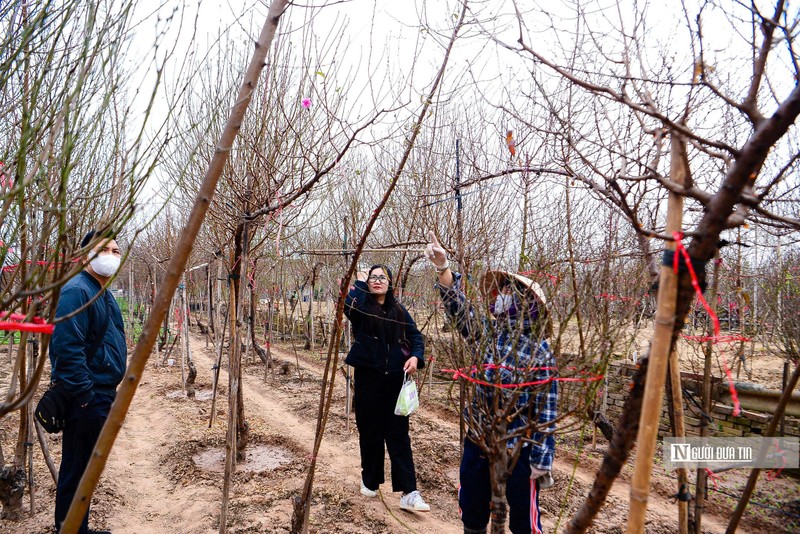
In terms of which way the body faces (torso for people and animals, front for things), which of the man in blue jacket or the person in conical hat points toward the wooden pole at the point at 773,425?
the man in blue jacket

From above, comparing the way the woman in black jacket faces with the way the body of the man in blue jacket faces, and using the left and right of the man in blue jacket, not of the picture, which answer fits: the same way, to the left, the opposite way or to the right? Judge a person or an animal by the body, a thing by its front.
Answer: to the right

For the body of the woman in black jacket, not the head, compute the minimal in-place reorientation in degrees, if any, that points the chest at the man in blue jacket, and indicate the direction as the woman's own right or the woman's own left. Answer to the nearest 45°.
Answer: approximately 45° to the woman's own right

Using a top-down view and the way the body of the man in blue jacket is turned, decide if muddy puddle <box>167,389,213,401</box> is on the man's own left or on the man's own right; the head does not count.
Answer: on the man's own left

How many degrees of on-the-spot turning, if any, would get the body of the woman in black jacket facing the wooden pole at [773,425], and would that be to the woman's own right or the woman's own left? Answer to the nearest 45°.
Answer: approximately 45° to the woman's own left

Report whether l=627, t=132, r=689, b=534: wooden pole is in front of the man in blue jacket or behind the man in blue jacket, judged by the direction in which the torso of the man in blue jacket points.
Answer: in front

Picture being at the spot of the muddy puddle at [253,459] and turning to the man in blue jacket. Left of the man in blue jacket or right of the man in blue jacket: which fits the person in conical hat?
left

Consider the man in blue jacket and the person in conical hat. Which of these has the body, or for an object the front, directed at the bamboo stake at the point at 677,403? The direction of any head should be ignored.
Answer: the man in blue jacket

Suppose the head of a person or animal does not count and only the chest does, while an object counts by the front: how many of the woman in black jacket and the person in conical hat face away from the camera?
0

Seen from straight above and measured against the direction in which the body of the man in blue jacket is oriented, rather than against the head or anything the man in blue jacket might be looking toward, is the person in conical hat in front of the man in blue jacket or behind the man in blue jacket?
in front

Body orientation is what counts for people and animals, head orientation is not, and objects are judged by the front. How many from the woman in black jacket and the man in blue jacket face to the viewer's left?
0

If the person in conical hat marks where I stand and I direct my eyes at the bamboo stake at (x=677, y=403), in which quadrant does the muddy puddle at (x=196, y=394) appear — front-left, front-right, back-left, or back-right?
back-left

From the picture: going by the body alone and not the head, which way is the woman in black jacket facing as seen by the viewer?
toward the camera

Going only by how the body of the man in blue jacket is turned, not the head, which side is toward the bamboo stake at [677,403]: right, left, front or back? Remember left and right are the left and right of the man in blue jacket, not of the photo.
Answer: front

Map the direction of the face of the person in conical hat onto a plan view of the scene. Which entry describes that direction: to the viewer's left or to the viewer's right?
to the viewer's left

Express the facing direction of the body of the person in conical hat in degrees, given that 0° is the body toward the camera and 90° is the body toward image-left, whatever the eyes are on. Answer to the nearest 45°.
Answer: approximately 45°
